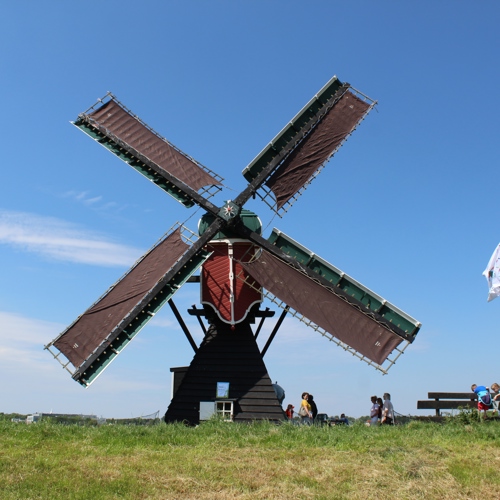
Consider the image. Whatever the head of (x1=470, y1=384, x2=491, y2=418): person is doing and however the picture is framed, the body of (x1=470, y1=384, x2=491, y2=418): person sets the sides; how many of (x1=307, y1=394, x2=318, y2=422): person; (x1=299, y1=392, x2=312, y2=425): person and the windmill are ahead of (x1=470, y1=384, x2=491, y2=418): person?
3

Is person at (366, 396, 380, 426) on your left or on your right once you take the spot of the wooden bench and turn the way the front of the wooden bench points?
on your right

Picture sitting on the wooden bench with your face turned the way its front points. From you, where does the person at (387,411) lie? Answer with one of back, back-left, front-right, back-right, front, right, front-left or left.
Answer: front-right

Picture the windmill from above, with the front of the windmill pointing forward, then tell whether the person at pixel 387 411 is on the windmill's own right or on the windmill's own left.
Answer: on the windmill's own left

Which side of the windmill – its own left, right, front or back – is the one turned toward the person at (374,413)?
left

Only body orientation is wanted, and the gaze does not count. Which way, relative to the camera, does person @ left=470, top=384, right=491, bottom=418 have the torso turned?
to the viewer's left

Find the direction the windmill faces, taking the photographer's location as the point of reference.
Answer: facing the viewer
